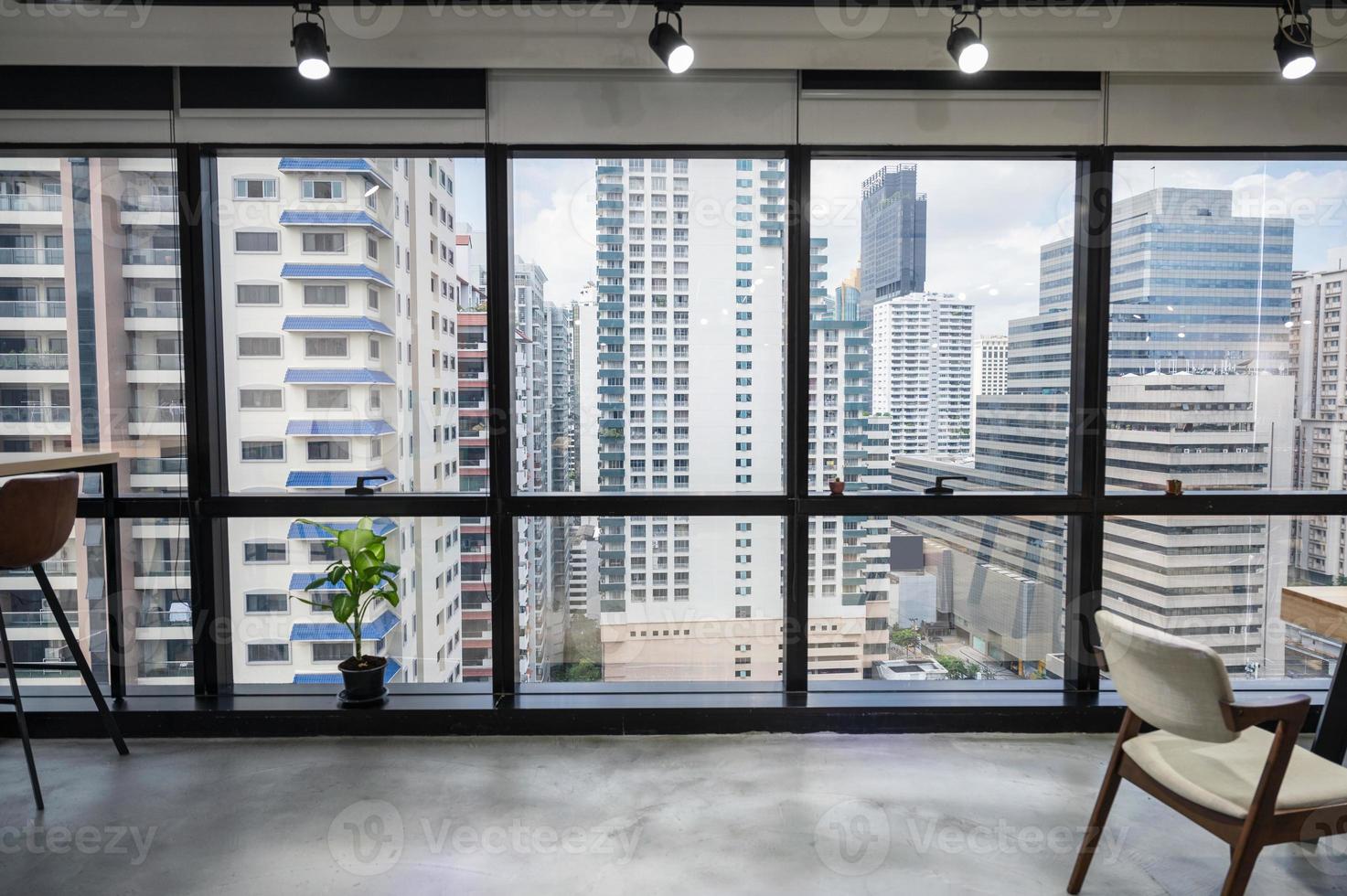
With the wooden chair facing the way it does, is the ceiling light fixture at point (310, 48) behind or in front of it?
behind

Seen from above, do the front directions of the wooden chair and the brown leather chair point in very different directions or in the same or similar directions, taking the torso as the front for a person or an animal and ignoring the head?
very different directions

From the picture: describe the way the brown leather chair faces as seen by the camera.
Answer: facing away from the viewer and to the left of the viewer

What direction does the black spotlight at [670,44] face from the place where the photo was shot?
facing the viewer and to the right of the viewer

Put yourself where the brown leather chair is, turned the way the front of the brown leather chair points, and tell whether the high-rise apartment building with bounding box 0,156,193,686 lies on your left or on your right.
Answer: on your right

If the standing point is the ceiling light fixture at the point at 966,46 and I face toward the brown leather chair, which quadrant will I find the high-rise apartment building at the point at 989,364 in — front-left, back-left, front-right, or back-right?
back-right

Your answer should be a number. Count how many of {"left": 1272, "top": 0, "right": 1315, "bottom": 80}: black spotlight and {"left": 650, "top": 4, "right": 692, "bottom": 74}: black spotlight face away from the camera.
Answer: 0

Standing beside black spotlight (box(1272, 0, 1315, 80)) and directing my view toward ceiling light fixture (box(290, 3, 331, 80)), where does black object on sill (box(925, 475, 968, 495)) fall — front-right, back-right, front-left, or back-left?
front-right

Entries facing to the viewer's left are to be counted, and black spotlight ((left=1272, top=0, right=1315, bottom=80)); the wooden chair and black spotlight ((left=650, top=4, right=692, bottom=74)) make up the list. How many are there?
0

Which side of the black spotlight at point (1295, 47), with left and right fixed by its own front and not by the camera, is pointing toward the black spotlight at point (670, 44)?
right

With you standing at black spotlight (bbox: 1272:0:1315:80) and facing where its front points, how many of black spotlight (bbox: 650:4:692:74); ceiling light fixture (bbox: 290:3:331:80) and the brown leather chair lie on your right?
3
